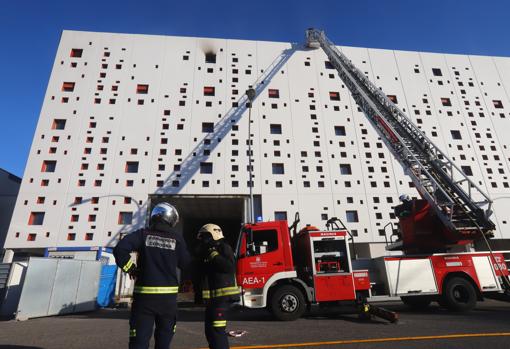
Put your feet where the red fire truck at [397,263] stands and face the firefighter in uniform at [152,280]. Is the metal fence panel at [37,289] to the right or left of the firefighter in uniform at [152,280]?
right

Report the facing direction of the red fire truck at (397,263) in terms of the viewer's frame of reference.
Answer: facing to the left of the viewer

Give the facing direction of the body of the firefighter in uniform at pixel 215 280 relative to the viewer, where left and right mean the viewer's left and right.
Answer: facing to the left of the viewer

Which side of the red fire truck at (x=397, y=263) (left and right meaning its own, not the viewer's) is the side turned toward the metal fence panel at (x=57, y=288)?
front

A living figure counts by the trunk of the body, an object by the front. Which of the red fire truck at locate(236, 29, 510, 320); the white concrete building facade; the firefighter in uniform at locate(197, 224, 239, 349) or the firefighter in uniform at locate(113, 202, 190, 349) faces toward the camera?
the white concrete building facade

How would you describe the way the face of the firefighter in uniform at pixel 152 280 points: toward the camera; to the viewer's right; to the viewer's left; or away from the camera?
away from the camera

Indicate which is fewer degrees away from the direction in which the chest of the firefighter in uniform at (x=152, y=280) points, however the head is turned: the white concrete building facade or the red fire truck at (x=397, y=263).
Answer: the white concrete building facade

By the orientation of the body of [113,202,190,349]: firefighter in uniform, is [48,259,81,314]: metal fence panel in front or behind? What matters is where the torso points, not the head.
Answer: in front

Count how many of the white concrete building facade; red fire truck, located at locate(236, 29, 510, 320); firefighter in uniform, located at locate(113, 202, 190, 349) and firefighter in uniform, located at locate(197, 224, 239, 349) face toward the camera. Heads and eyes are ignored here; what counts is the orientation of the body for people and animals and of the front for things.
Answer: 1

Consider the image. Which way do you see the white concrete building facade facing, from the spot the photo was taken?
facing the viewer

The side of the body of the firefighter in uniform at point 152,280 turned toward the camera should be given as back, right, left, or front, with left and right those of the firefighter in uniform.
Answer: back
